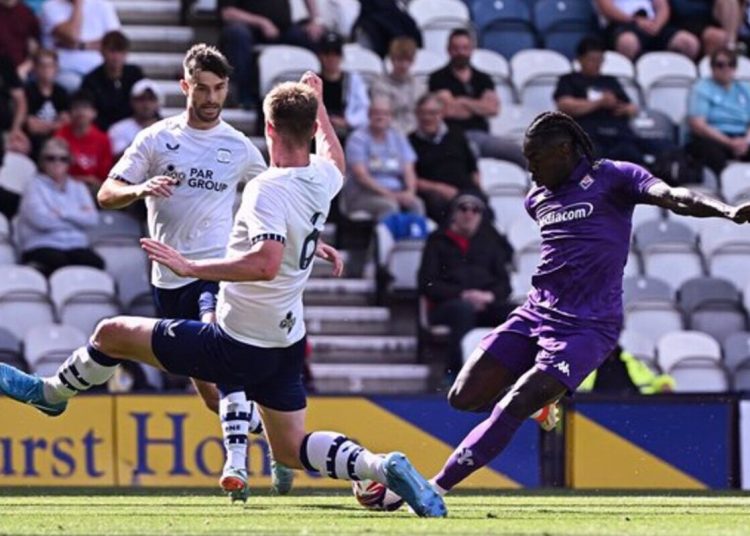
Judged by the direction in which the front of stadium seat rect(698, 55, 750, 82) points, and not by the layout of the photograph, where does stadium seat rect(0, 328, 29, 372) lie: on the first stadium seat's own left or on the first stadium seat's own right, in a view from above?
on the first stadium seat's own right

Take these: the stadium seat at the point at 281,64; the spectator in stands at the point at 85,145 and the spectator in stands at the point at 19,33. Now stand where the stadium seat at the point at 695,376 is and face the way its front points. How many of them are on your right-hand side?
3

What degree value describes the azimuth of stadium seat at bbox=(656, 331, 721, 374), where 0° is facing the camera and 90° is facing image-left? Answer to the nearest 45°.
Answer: approximately 0°

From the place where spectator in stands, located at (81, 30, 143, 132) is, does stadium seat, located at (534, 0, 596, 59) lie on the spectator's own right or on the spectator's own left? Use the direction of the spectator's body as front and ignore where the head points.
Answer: on the spectator's own left
